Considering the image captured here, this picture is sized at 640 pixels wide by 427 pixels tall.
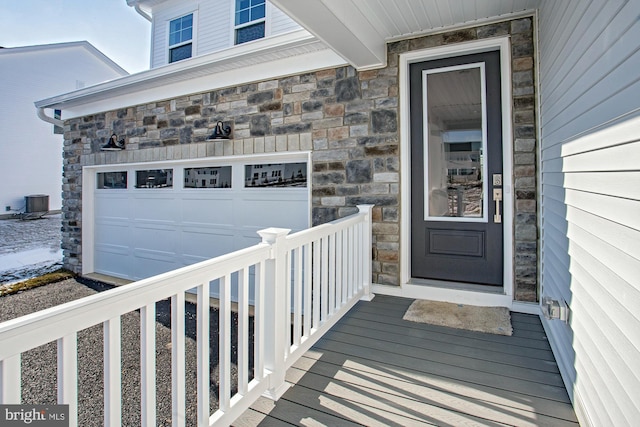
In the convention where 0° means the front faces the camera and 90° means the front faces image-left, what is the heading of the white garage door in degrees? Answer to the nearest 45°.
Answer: approximately 45°

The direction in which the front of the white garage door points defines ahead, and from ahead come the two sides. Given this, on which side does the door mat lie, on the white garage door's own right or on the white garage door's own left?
on the white garage door's own left

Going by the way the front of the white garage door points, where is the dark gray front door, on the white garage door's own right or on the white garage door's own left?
on the white garage door's own left

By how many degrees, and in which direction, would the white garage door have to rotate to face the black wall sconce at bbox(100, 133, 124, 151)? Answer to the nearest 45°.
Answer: approximately 90° to its right
